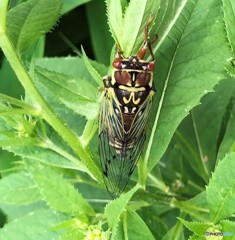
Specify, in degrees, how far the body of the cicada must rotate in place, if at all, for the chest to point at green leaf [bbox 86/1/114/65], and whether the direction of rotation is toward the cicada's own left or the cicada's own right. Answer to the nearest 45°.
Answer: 0° — it already faces it

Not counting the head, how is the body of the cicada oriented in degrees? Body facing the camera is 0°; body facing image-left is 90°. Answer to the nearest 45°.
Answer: approximately 180°
